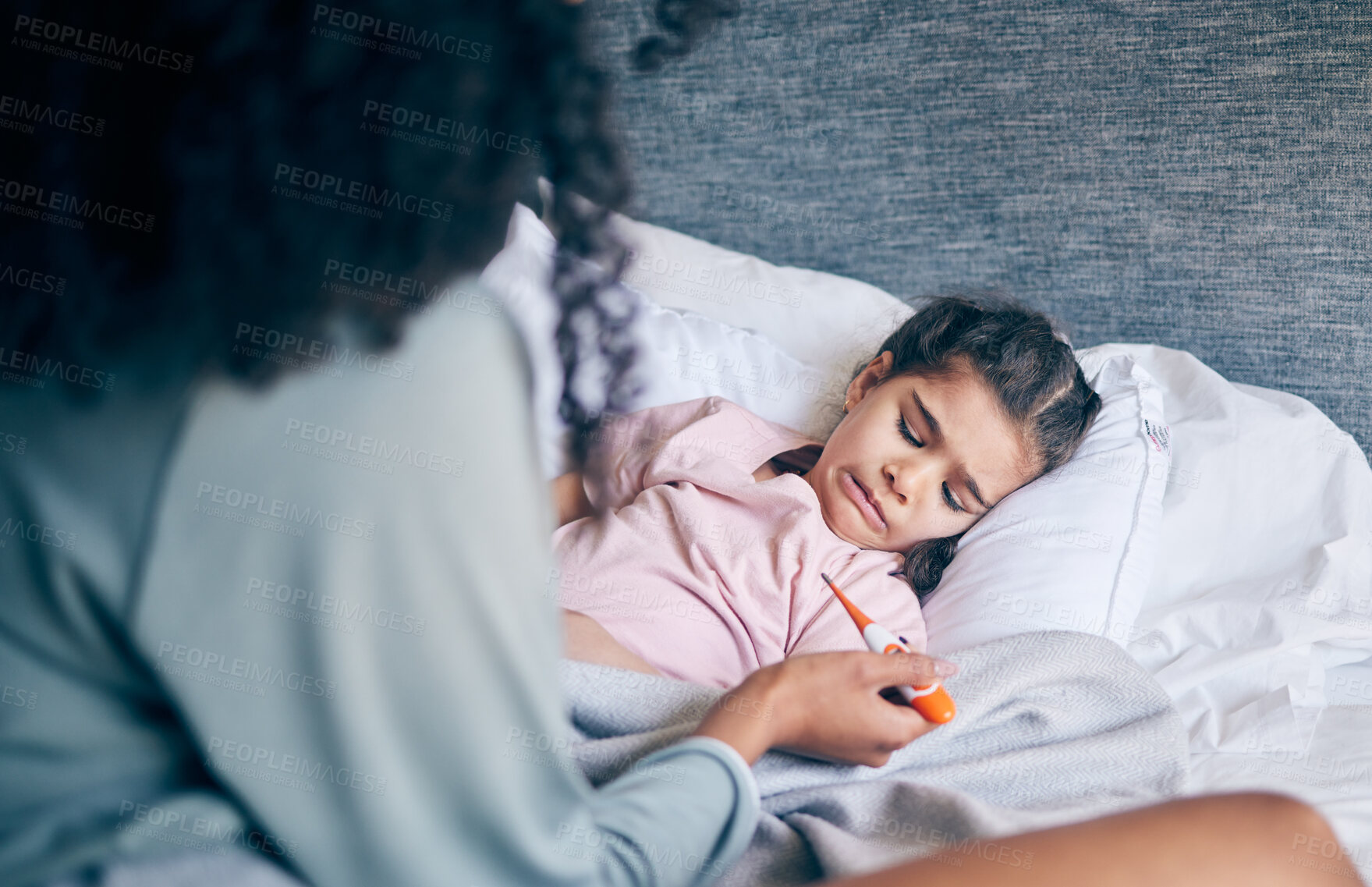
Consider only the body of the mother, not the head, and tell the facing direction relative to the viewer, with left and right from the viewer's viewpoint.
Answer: facing away from the viewer and to the right of the viewer

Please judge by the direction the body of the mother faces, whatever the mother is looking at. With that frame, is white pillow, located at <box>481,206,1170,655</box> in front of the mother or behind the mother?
in front

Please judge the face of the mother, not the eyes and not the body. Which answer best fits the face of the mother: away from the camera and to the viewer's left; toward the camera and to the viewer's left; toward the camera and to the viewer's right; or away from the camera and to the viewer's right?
away from the camera and to the viewer's right

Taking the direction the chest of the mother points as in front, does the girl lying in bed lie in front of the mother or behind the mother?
in front
